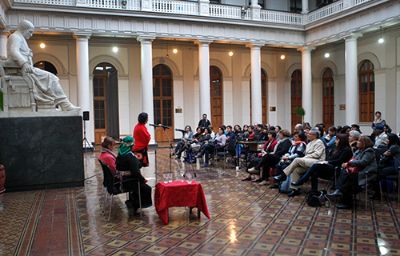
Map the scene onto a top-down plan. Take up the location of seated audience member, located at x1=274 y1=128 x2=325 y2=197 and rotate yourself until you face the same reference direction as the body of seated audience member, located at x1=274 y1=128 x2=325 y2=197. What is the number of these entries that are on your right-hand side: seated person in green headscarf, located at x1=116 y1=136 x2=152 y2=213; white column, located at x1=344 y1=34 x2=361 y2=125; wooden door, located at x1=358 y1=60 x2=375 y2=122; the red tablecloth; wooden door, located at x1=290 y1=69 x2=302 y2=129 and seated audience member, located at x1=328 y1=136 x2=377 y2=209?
3

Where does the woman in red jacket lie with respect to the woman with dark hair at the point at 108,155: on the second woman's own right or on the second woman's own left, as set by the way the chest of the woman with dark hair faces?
on the second woman's own left

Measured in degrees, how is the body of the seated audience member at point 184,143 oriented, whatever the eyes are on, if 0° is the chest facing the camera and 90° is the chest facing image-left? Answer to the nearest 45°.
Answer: approximately 45°

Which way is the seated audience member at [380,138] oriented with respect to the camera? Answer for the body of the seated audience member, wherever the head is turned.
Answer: to the viewer's left

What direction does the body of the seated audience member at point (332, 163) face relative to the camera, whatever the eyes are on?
to the viewer's left

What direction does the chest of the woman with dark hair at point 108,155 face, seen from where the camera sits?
to the viewer's right

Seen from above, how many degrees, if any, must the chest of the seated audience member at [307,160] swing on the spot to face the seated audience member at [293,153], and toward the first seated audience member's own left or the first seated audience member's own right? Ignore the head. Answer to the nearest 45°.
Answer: approximately 45° to the first seated audience member's own right

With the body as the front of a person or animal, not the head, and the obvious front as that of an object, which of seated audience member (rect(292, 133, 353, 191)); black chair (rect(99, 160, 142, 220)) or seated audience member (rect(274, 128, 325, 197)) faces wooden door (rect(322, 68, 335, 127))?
the black chair

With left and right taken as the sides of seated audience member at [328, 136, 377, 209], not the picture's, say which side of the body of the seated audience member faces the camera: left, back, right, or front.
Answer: left

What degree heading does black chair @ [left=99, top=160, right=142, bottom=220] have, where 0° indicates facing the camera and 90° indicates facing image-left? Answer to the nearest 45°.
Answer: approximately 225°

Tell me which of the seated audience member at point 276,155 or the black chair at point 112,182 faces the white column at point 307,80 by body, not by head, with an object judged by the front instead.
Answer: the black chair

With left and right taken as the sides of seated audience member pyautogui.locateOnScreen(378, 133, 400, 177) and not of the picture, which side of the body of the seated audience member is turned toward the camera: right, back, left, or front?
left

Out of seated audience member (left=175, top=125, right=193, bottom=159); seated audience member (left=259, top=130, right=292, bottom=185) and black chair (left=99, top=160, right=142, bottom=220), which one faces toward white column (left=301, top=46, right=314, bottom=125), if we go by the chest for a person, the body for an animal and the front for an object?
the black chair

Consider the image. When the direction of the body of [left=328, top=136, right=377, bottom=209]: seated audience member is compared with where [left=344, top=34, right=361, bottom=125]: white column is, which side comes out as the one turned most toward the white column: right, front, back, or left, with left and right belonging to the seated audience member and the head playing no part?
right

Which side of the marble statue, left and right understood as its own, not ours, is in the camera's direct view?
right
